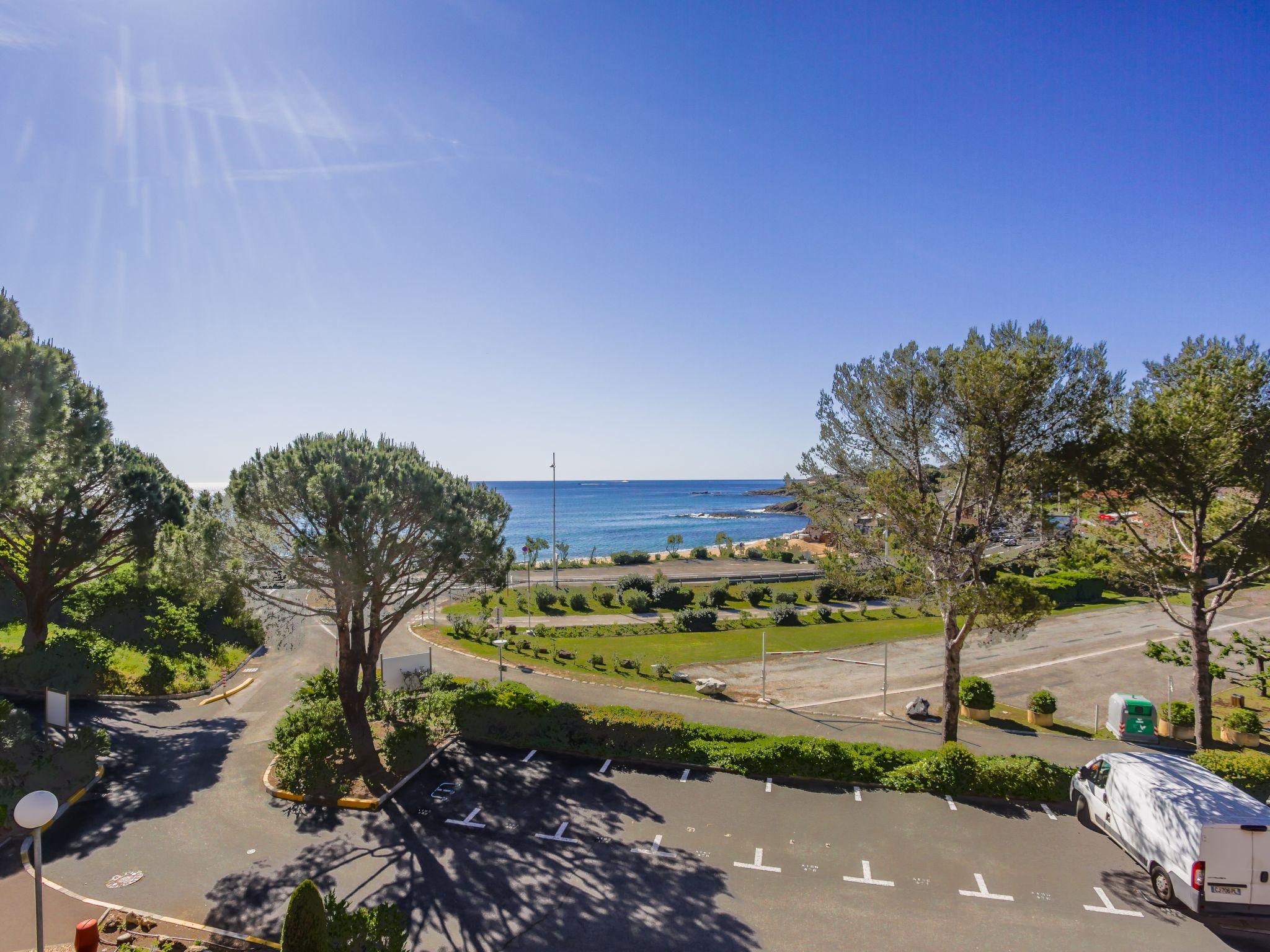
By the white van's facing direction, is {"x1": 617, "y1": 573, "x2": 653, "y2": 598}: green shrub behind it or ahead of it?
ahead

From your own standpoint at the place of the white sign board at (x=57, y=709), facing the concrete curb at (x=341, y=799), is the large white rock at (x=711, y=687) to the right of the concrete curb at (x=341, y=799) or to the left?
left

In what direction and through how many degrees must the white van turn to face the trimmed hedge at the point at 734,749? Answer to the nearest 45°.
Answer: approximately 45° to its left

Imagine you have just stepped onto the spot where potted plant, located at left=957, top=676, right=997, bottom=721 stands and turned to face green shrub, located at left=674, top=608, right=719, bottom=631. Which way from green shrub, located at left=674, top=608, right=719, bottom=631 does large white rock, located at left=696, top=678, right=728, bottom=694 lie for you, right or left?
left

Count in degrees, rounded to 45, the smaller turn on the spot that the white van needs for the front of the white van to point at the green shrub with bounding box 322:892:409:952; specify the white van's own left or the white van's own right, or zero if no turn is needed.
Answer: approximately 90° to the white van's own left

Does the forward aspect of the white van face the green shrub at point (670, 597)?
yes

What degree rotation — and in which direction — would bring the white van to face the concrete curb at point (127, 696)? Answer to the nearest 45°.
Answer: approximately 45° to its left

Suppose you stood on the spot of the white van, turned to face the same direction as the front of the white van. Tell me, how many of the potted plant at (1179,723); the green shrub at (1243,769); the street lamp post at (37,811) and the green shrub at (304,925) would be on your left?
2

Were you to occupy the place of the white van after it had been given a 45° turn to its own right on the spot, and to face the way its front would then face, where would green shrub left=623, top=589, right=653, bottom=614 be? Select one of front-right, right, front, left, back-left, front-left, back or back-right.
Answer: front-left

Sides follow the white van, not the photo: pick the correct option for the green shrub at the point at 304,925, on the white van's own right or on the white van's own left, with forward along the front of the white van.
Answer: on the white van's own left

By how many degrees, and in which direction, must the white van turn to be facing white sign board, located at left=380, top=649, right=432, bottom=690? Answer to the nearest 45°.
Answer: approximately 45° to its left

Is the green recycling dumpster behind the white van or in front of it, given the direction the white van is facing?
in front

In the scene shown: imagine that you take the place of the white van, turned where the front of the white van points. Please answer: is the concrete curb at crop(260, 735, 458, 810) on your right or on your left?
on your left

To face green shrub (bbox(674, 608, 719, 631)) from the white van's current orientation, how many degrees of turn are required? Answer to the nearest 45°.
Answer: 0° — it already faces it

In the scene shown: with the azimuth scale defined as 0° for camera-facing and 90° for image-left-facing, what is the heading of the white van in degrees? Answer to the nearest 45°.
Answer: approximately 135°

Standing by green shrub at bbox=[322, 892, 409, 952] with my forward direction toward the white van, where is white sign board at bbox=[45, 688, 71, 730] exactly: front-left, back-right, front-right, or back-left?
back-left
